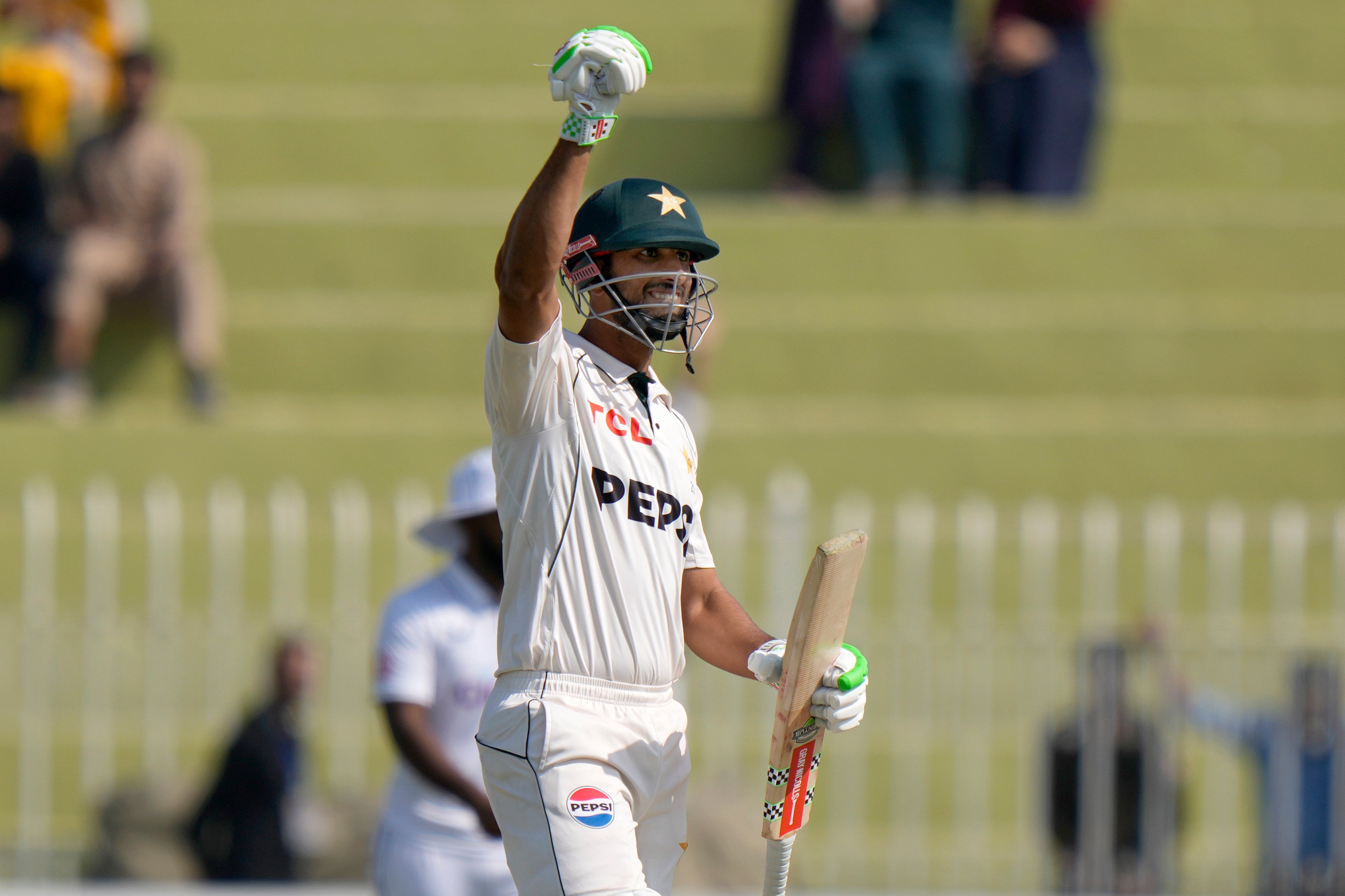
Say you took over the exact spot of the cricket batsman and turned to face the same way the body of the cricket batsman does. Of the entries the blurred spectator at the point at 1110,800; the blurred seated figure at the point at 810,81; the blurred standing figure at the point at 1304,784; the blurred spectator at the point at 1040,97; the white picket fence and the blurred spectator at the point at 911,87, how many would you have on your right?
0

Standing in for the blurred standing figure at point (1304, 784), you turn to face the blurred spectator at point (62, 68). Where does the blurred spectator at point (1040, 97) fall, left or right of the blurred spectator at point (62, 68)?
right

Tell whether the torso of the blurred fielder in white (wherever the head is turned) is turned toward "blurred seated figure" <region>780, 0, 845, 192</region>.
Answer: no

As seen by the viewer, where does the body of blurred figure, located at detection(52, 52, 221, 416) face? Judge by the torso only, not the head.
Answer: toward the camera

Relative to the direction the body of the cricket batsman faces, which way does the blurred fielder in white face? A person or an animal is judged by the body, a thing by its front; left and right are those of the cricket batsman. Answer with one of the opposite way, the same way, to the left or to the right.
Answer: the same way

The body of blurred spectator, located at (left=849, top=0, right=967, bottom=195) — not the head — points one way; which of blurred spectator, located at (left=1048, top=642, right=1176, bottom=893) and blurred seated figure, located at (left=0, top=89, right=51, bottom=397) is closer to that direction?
the blurred spectator

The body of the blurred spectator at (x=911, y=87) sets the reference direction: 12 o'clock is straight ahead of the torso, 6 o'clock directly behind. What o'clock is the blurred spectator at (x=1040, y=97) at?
the blurred spectator at (x=1040, y=97) is roughly at 9 o'clock from the blurred spectator at (x=911, y=87).

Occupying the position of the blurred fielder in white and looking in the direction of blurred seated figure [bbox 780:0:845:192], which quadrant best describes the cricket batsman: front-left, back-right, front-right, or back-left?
back-right

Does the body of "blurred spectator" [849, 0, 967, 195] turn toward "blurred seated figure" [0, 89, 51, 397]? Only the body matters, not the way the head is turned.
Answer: no

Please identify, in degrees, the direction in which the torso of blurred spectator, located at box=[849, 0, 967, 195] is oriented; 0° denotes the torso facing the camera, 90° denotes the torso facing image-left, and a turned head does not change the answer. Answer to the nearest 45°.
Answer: approximately 0°

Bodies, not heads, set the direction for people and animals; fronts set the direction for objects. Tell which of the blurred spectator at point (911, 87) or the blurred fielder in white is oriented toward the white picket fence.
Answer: the blurred spectator
